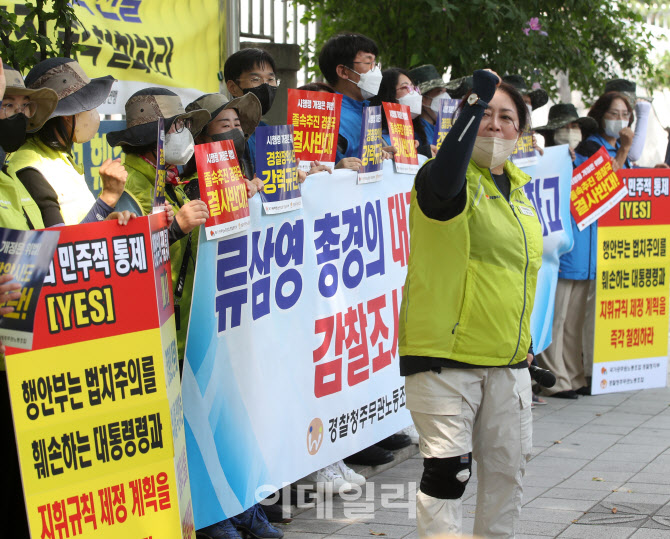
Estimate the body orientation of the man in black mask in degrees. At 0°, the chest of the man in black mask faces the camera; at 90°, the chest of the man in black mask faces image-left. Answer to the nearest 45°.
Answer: approximately 315°
